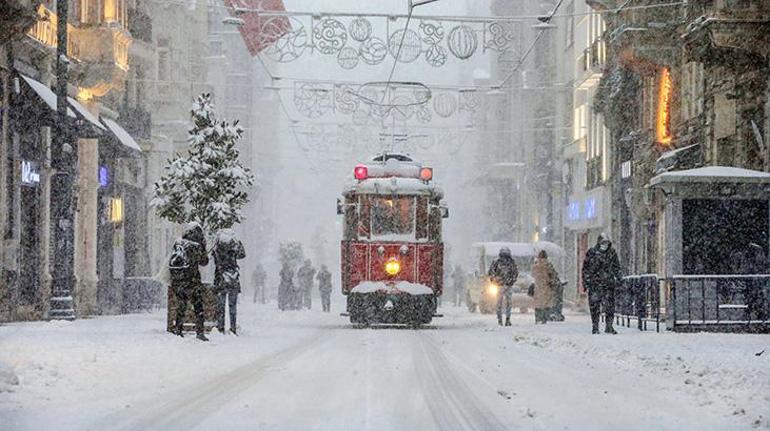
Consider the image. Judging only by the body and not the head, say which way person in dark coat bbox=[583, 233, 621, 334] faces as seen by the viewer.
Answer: toward the camera

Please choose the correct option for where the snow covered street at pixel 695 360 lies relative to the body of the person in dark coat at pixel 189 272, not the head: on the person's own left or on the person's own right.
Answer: on the person's own right

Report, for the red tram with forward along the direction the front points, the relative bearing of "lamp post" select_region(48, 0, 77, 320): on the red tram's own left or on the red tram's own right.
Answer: on the red tram's own right

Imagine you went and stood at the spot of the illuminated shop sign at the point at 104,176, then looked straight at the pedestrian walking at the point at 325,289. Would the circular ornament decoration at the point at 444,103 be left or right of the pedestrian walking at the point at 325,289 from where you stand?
right

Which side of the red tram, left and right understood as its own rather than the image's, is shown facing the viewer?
front

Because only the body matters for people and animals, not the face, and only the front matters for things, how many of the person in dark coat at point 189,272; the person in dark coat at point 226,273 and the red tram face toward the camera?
1

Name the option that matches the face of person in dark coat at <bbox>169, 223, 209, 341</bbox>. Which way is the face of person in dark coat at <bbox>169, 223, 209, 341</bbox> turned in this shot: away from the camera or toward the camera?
away from the camera

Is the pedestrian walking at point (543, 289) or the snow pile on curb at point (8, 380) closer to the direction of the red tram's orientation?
the snow pile on curb

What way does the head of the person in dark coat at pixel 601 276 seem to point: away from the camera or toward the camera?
toward the camera

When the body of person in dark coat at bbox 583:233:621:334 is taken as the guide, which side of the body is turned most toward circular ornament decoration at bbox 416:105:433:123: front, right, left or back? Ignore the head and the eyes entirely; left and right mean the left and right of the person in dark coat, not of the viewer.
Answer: back

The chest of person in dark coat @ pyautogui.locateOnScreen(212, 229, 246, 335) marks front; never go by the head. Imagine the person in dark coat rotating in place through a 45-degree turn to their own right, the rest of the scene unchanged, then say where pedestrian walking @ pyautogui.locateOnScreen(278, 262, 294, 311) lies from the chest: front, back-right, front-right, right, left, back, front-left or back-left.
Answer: left
